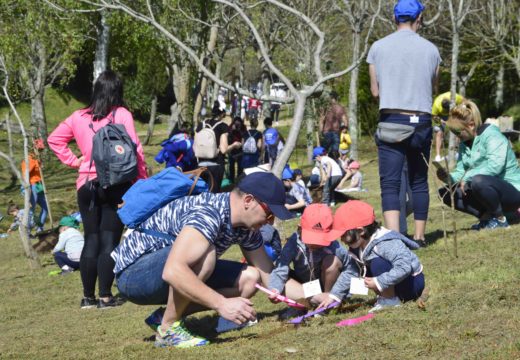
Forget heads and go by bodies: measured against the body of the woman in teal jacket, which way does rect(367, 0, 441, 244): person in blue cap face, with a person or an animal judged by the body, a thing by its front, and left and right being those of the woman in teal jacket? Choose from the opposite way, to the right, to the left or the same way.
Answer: to the right

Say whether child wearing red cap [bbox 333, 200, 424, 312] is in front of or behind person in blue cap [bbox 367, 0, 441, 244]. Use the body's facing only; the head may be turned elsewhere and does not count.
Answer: behind

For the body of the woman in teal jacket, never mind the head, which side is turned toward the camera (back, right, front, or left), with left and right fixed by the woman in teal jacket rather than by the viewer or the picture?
left

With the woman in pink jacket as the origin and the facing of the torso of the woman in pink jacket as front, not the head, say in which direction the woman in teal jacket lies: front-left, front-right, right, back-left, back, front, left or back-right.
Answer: right

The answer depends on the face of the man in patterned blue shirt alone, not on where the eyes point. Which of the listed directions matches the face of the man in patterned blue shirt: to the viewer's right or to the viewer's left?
to the viewer's right

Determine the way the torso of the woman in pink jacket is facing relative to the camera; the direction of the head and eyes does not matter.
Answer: away from the camera

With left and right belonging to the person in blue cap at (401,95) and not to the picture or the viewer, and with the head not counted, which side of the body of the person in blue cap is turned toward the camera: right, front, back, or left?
back

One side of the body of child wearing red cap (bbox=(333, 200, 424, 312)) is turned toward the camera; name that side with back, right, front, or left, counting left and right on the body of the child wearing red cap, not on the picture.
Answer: left

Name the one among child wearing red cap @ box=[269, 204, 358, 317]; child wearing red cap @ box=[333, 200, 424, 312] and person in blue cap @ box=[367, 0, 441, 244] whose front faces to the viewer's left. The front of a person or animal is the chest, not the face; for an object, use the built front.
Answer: child wearing red cap @ box=[333, 200, 424, 312]

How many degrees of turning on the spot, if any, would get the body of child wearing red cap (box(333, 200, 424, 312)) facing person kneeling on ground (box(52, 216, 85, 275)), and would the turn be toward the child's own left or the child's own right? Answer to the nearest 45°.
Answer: approximately 45° to the child's own right

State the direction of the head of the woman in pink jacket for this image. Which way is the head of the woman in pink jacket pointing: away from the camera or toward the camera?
away from the camera
